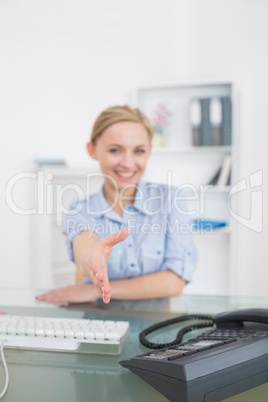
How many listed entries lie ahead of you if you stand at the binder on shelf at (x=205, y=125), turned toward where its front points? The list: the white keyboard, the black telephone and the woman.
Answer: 3

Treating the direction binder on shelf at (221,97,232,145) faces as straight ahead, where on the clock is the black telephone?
The black telephone is roughly at 12 o'clock from the binder on shelf.

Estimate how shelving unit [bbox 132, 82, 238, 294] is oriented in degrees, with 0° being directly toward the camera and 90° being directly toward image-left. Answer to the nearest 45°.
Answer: approximately 0°
